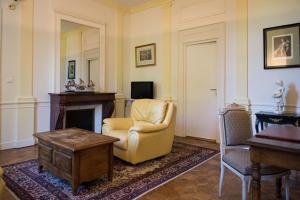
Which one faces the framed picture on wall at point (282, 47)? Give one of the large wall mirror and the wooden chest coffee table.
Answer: the large wall mirror

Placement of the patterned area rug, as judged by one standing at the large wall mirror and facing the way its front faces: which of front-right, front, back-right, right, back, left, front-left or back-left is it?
front-right

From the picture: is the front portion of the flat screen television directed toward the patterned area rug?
yes

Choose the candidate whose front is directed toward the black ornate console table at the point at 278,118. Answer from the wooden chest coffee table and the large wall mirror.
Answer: the large wall mirror

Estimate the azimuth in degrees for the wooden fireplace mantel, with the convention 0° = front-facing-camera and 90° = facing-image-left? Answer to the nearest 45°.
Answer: approximately 315°
